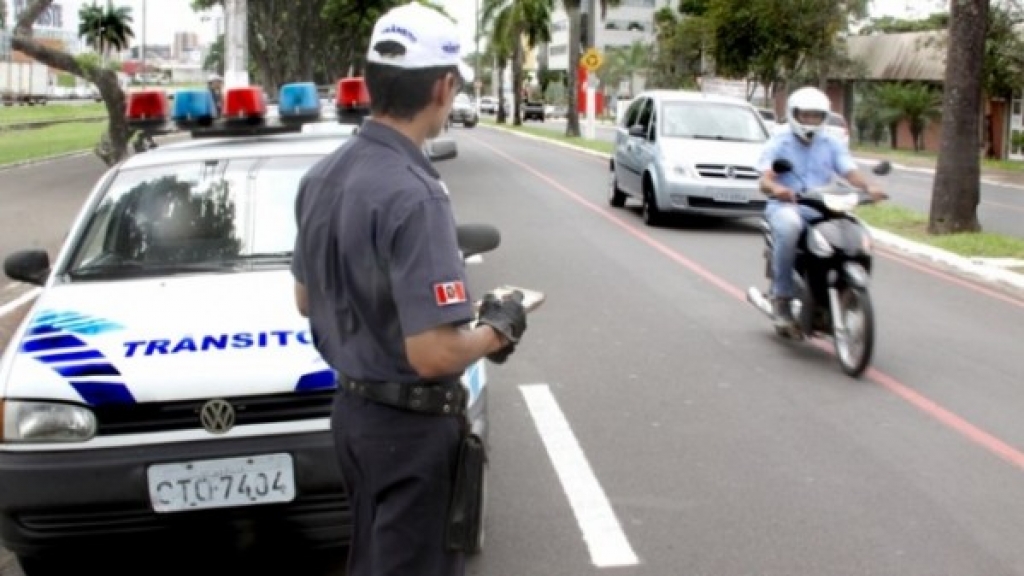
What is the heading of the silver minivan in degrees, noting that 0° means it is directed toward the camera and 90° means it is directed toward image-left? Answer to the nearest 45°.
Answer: approximately 315°

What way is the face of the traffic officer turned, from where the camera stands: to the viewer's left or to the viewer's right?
to the viewer's right

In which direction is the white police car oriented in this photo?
toward the camera

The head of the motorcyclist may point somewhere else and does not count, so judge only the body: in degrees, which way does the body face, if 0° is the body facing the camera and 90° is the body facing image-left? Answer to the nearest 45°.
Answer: approximately 315°

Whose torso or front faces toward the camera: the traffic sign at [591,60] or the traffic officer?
the traffic sign

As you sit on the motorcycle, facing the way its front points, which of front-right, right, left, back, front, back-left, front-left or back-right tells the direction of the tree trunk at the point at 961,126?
back-left

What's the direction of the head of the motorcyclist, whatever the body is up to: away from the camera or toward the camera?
toward the camera

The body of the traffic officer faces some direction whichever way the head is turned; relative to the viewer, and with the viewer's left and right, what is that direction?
facing away from the viewer and to the right of the viewer

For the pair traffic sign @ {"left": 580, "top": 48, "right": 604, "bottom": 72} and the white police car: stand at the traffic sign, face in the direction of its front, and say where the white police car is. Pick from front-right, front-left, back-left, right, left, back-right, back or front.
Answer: front

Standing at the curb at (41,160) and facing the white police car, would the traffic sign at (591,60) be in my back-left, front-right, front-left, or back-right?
back-left

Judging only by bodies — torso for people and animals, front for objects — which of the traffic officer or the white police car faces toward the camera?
the white police car

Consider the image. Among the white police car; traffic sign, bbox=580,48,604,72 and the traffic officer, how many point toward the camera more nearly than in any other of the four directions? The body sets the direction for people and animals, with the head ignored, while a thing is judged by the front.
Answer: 2

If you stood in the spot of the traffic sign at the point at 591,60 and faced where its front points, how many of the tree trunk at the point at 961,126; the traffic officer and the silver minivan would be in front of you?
3

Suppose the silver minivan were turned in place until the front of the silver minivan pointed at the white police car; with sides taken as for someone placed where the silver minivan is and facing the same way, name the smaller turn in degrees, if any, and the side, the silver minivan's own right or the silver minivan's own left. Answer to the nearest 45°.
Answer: approximately 45° to the silver minivan's own right

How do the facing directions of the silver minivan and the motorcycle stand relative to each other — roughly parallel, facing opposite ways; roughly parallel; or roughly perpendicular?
roughly parallel

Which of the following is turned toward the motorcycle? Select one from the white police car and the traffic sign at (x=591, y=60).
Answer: the traffic sign

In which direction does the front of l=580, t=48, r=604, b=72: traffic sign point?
toward the camera

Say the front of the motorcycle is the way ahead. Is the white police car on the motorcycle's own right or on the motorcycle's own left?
on the motorcycle's own right
